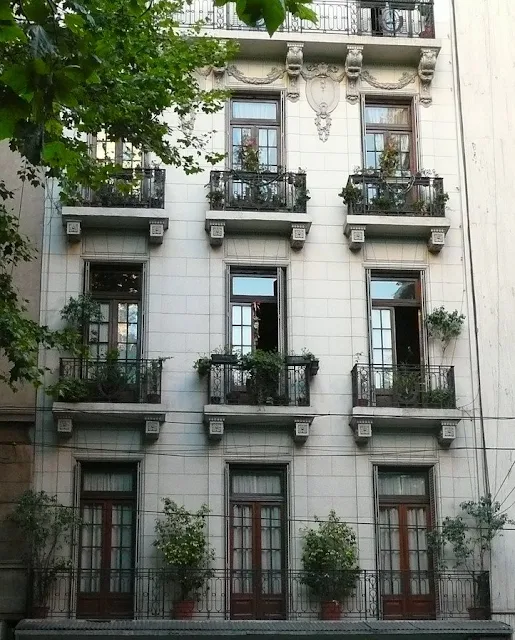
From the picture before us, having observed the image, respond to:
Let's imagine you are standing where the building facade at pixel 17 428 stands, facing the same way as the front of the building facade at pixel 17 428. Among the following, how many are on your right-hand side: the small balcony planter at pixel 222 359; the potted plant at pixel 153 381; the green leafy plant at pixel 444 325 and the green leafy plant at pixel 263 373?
0

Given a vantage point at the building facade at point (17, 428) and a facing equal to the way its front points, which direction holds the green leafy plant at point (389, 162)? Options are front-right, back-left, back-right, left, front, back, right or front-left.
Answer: left

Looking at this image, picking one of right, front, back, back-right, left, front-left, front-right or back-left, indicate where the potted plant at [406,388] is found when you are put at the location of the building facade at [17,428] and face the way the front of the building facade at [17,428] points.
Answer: left

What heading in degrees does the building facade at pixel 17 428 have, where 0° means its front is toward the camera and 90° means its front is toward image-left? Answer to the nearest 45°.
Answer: approximately 0°

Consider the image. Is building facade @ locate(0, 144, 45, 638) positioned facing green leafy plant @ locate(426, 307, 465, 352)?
no

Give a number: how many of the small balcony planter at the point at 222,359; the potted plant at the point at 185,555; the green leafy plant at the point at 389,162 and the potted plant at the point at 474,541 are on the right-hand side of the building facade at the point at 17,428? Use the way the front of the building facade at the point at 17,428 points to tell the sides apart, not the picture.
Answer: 0

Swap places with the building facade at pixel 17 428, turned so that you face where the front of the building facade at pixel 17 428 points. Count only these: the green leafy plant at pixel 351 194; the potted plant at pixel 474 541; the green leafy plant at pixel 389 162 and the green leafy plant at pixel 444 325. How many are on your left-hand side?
4

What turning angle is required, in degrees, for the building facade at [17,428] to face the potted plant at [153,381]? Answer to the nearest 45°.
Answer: approximately 90° to its left

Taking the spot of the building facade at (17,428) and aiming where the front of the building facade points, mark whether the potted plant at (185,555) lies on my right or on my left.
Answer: on my left

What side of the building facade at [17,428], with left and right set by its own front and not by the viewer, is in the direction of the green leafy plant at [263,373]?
left

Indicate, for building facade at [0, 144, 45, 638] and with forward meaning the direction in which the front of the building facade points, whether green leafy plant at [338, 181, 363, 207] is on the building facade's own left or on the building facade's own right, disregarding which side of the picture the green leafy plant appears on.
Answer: on the building facade's own left

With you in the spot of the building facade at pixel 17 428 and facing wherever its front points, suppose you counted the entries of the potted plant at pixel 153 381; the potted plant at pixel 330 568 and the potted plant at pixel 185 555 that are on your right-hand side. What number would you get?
0

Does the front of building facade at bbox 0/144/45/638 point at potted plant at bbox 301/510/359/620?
no
